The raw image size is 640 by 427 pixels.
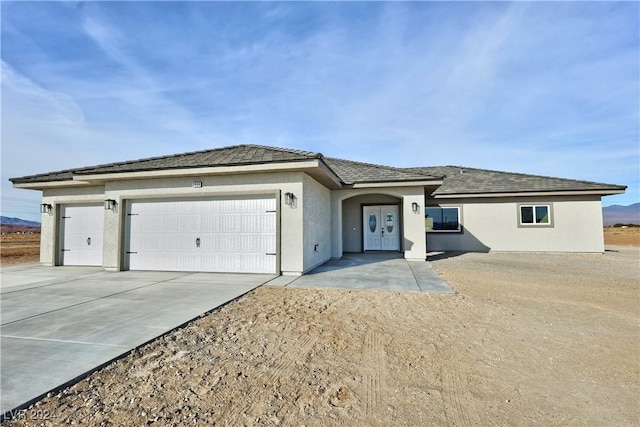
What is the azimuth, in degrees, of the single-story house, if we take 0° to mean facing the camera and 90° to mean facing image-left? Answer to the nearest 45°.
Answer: approximately 0°
